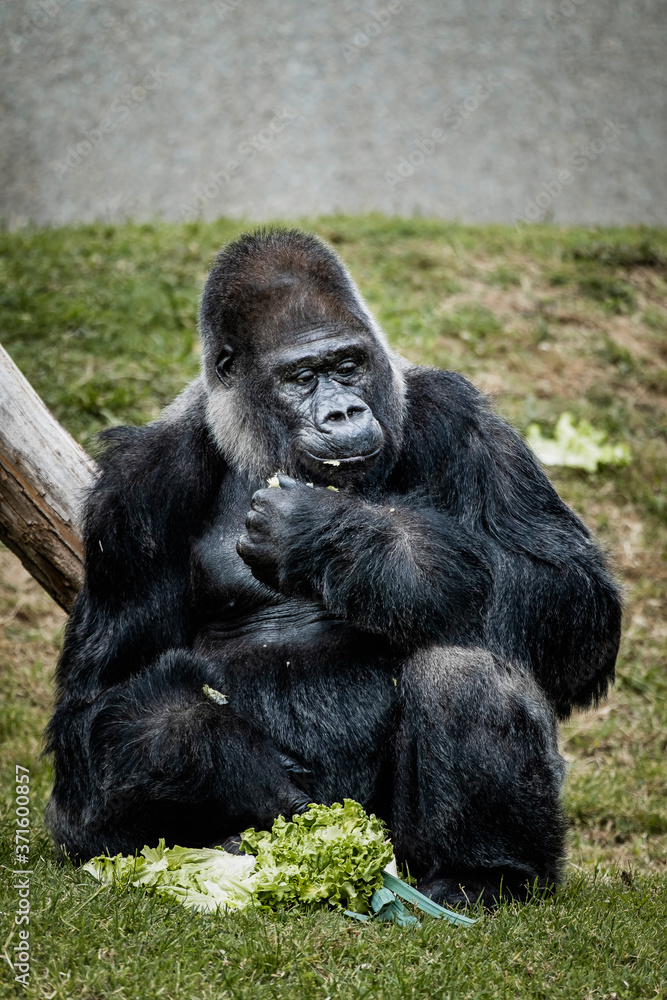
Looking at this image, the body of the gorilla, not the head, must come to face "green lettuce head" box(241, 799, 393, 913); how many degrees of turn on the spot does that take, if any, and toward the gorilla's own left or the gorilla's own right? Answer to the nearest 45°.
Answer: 0° — it already faces it

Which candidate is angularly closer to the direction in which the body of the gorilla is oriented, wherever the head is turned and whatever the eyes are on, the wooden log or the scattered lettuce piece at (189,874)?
the scattered lettuce piece

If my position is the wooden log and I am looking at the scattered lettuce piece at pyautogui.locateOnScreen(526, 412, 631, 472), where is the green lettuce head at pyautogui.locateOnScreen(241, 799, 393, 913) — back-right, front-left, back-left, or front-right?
back-right

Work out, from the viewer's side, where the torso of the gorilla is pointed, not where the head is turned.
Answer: toward the camera

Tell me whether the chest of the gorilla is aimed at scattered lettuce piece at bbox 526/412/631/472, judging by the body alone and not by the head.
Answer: no

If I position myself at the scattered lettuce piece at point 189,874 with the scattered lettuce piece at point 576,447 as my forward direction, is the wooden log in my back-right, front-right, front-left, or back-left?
front-left

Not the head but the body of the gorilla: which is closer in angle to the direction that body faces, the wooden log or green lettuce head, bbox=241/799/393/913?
the green lettuce head

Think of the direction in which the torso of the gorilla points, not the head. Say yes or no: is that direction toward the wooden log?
no
